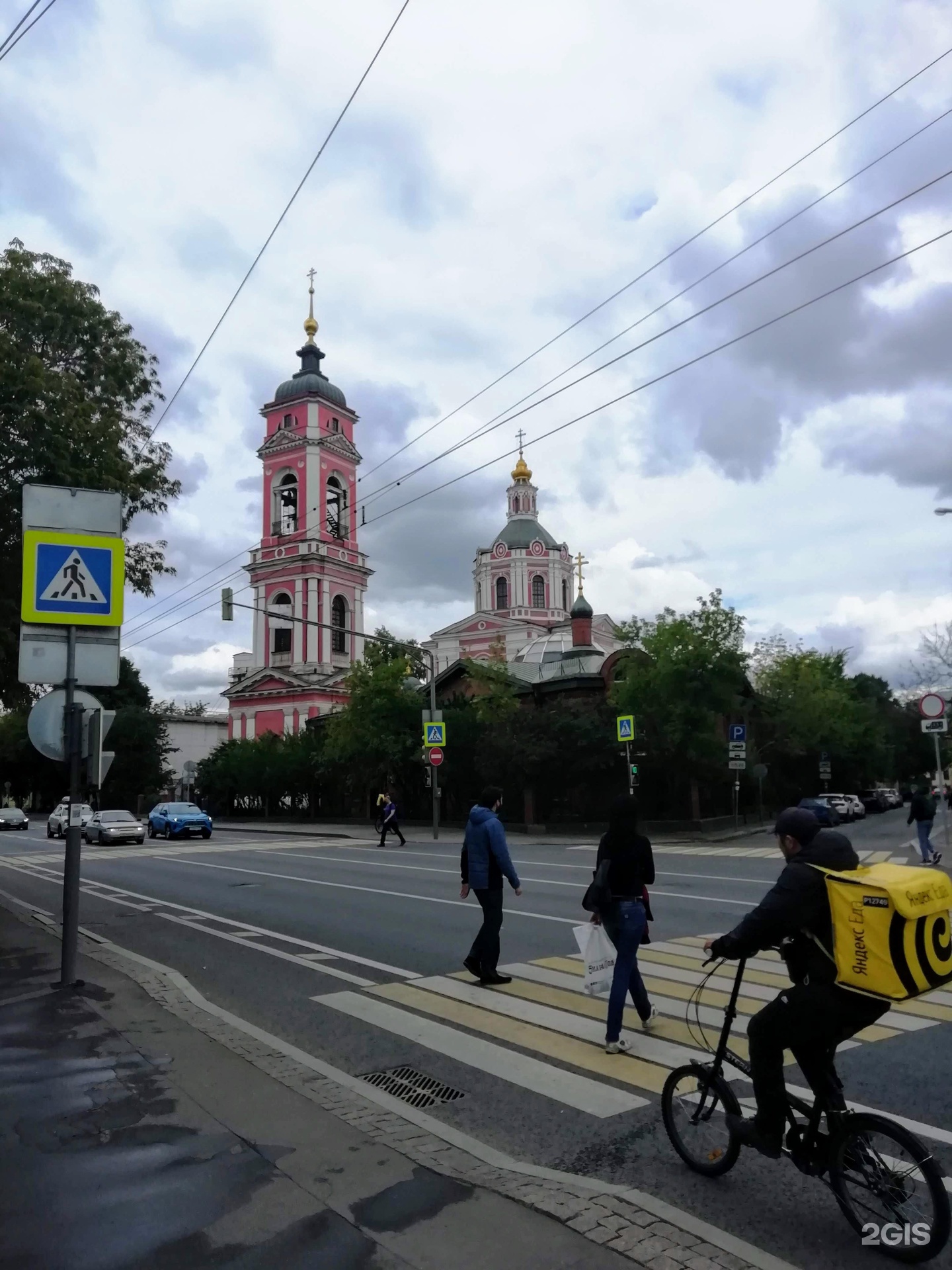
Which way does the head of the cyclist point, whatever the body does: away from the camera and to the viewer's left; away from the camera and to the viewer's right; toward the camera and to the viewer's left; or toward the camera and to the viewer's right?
away from the camera and to the viewer's left

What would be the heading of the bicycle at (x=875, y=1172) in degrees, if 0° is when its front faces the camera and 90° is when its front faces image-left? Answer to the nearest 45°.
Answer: approximately 135°

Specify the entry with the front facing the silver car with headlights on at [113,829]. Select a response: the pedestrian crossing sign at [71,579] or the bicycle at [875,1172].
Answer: the bicycle

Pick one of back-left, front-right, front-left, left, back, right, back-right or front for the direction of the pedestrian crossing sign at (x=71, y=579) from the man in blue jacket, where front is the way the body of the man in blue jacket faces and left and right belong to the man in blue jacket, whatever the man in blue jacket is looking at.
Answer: back-left

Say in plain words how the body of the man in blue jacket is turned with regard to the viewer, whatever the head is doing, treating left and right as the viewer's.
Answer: facing away from the viewer and to the right of the viewer

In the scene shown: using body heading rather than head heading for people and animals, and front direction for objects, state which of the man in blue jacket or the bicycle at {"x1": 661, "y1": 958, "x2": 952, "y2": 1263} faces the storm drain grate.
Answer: the bicycle

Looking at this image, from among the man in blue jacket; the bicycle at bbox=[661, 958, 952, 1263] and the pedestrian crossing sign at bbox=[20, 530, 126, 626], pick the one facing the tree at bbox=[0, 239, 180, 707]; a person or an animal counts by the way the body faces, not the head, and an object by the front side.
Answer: the bicycle

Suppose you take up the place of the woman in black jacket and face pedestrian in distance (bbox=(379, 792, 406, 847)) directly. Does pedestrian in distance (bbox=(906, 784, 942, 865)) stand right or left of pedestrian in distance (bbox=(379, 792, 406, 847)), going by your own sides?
right

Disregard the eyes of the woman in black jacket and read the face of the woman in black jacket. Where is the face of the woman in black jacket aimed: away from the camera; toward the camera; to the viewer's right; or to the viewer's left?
away from the camera

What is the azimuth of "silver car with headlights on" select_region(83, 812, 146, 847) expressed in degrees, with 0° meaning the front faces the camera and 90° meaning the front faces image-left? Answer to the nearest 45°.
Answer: approximately 315°

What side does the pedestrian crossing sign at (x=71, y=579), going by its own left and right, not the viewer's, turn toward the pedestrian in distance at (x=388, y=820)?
back

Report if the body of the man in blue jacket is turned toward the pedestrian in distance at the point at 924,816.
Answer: yes

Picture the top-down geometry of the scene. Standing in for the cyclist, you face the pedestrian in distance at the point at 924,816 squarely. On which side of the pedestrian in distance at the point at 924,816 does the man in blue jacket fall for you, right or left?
left

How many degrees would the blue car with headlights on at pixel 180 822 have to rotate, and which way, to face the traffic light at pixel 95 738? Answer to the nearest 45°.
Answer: approximately 45° to its right
